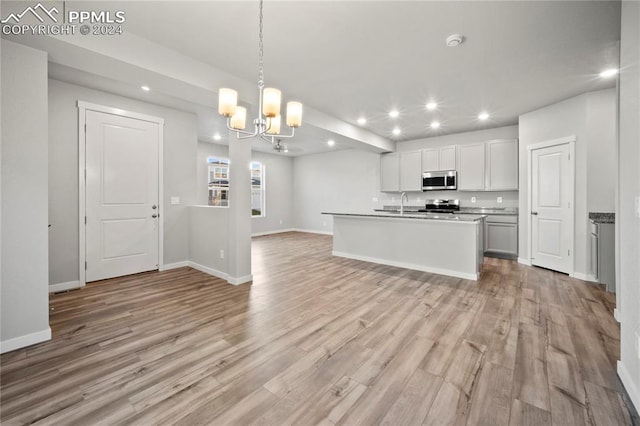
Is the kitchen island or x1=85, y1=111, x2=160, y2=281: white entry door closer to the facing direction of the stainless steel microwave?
the kitchen island

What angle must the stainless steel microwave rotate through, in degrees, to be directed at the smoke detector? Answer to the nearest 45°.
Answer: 0° — it already faces it

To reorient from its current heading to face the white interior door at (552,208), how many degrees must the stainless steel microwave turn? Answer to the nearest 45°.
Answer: approximately 45° to its left

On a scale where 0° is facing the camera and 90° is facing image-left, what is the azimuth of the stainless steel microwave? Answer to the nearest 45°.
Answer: approximately 0°

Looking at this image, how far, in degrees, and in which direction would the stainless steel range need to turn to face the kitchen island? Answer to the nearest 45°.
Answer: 0° — it already faces it

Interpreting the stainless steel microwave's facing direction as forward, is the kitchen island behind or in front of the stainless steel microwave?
in front

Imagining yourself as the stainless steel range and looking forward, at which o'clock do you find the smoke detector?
The smoke detector is roughly at 12 o'clock from the stainless steel range.

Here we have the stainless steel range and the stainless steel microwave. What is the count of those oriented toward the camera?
2

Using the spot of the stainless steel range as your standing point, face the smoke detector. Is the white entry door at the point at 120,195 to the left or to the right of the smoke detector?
right

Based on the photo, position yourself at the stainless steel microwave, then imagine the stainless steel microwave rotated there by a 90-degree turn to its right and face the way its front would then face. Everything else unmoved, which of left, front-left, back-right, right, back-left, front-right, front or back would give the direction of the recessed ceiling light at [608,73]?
back-left
